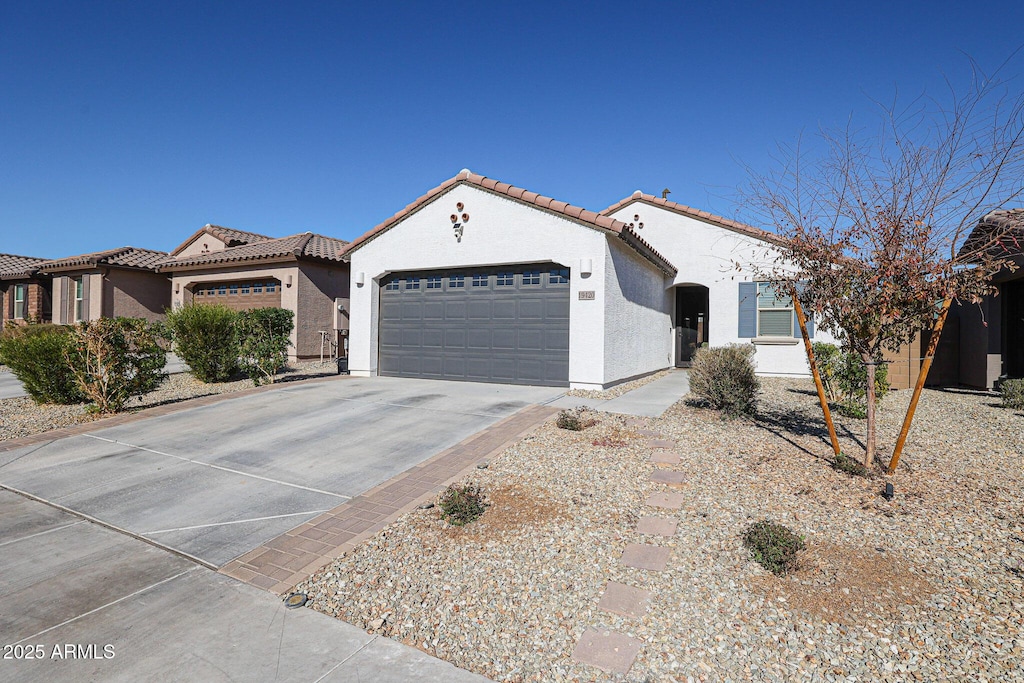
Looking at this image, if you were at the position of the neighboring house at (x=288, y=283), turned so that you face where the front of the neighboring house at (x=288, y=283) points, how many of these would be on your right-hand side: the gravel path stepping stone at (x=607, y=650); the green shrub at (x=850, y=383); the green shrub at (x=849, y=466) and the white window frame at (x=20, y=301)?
1

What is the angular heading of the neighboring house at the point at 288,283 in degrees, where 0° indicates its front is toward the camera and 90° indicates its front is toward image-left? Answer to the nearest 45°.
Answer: approximately 45°

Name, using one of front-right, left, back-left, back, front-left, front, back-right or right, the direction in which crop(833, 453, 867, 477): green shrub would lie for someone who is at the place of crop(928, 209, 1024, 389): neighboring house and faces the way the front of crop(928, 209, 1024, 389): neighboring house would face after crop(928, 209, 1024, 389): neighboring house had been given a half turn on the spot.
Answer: back

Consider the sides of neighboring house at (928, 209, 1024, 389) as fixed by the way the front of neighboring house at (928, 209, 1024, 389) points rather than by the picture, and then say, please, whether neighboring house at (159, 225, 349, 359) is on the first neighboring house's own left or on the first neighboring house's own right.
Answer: on the first neighboring house's own right

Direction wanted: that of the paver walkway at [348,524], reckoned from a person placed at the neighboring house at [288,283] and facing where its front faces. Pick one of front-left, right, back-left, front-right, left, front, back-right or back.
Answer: front-left

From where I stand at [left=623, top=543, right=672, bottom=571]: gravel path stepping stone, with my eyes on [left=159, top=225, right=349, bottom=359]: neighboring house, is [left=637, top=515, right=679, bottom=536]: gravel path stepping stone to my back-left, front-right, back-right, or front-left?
front-right

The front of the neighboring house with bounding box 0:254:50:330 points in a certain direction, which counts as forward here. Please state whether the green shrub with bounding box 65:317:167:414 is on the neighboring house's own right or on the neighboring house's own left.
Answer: on the neighboring house's own left

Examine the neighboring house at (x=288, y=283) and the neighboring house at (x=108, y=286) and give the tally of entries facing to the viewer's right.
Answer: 0

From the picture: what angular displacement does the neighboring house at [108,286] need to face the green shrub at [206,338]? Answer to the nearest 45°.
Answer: approximately 45° to its left

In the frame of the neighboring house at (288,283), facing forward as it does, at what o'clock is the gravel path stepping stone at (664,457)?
The gravel path stepping stone is roughly at 10 o'clock from the neighboring house.

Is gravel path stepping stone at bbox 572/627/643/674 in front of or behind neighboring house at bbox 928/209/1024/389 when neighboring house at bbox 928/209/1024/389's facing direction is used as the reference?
in front

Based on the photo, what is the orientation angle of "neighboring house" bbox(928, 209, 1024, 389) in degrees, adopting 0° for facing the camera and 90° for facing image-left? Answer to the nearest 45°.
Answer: approximately 0°

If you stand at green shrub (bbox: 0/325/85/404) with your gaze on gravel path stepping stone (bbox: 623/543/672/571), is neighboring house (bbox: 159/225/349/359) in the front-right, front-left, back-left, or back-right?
back-left

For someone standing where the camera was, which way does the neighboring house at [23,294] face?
facing the viewer and to the left of the viewer

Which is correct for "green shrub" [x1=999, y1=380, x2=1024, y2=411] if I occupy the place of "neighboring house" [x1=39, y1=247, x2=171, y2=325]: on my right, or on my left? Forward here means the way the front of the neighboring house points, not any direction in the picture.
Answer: on my left
